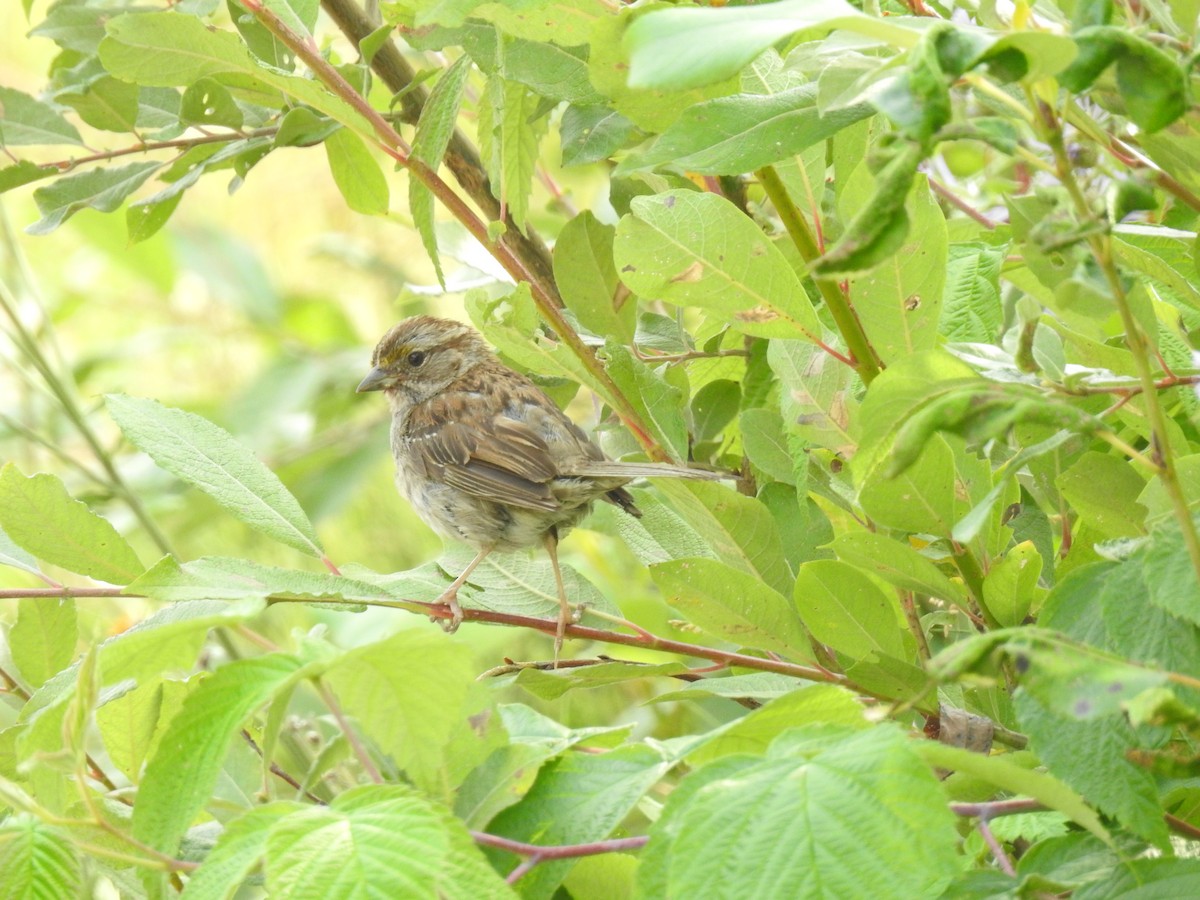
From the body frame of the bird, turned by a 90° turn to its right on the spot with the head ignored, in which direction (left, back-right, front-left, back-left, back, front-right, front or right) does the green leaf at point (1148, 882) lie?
back

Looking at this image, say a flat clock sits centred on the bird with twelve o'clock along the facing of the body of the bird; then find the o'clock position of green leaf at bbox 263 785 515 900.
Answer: The green leaf is roughly at 9 o'clock from the bird.

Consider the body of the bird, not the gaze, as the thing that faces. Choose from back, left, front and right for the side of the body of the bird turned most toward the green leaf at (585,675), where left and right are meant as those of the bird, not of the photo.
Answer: back

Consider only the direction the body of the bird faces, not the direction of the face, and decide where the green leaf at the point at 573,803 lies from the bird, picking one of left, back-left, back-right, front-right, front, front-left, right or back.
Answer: left

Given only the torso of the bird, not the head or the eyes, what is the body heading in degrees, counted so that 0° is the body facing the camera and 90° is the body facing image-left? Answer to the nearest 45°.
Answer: approximately 90°
